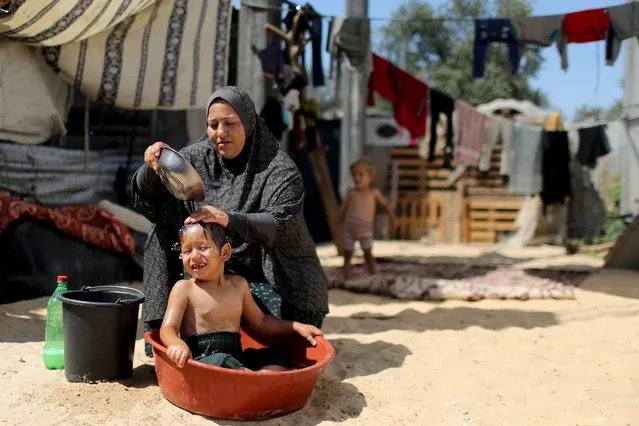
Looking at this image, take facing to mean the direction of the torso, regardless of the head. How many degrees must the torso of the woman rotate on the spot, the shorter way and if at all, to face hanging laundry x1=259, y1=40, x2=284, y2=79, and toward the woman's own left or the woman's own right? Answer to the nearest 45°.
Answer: approximately 135° to the woman's own right

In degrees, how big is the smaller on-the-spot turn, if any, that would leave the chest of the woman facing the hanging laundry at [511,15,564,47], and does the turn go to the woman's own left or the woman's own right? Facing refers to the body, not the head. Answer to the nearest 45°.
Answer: approximately 180°

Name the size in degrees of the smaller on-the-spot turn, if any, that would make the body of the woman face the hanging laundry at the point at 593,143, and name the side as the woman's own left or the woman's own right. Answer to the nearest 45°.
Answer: approximately 180°

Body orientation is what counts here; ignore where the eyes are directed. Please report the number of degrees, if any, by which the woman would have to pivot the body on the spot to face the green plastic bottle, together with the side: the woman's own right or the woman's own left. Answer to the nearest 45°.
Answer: approximately 45° to the woman's own right

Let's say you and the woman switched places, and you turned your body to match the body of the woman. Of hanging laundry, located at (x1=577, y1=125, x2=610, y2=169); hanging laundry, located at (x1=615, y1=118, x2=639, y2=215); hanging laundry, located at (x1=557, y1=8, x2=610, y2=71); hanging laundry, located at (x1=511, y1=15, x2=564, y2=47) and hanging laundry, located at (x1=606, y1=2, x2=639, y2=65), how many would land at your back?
5

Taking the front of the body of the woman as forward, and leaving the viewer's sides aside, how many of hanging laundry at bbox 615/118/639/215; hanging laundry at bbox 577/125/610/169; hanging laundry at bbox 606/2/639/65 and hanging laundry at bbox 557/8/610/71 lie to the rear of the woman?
4

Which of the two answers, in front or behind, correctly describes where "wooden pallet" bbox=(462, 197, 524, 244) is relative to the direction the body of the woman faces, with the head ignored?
behind

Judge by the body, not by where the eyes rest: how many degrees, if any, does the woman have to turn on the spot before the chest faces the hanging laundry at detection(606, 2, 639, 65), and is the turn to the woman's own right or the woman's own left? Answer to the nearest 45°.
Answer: approximately 180°

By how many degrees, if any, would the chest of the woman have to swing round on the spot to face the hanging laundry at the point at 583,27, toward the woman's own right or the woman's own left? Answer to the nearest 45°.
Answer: approximately 180°

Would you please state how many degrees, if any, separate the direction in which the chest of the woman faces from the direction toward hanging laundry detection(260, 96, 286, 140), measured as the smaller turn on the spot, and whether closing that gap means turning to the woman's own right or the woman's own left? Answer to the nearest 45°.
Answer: approximately 135° to the woman's own right

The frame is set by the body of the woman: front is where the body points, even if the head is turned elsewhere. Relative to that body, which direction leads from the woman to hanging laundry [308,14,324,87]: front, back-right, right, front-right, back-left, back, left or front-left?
back-right

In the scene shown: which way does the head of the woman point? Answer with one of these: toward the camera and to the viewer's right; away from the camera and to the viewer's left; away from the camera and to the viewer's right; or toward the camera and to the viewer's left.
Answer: toward the camera and to the viewer's left

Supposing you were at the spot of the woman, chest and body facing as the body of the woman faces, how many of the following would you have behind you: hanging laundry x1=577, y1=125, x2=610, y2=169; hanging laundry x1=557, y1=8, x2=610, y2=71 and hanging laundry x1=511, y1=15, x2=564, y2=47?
3

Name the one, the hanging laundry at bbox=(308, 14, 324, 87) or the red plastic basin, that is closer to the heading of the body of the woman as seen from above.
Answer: the red plastic basin

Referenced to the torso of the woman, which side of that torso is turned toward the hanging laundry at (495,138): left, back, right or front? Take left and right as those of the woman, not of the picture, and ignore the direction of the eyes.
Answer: back

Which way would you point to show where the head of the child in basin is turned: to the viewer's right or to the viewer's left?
to the viewer's left

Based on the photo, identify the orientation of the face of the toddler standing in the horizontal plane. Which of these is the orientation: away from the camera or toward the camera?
toward the camera
